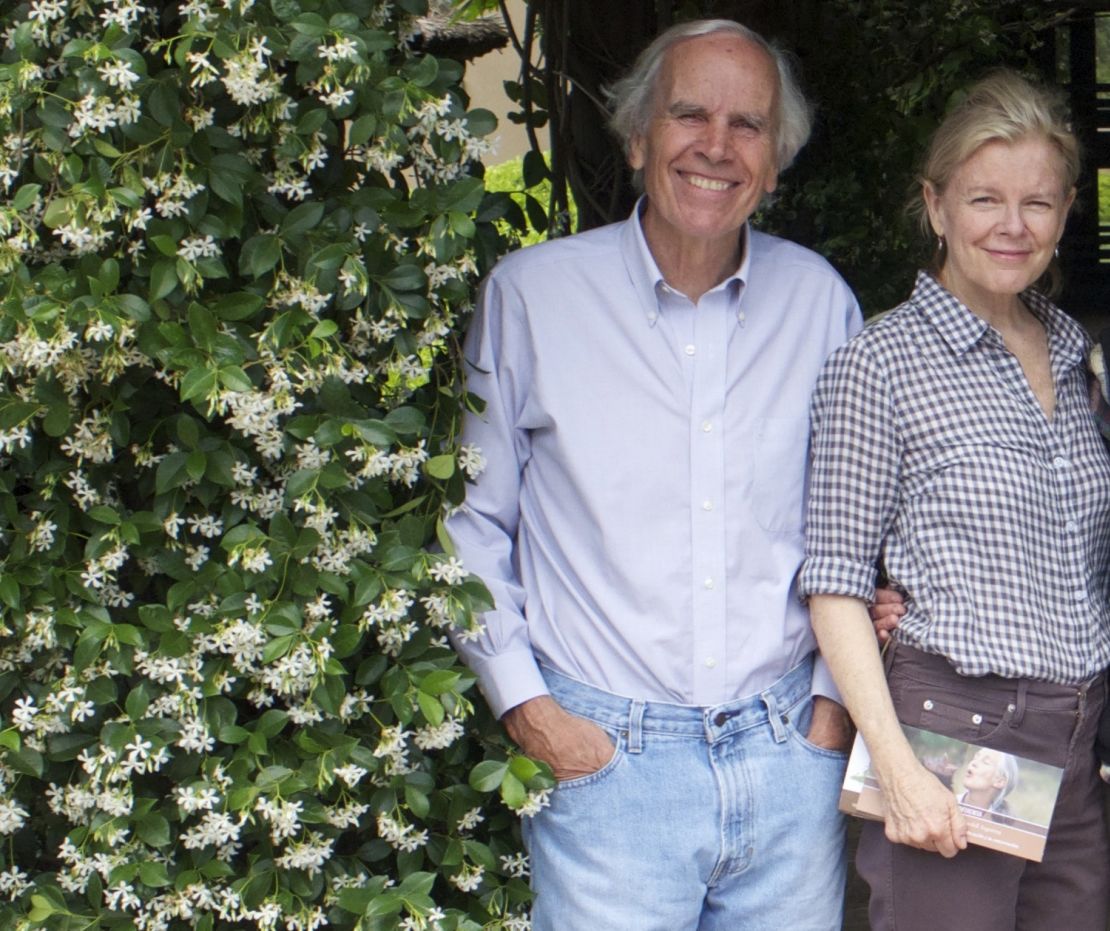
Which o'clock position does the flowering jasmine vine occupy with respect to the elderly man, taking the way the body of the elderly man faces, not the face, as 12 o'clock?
The flowering jasmine vine is roughly at 2 o'clock from the elderly man.

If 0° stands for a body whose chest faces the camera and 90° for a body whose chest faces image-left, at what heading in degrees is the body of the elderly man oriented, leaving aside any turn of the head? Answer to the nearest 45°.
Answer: approximately 0°
